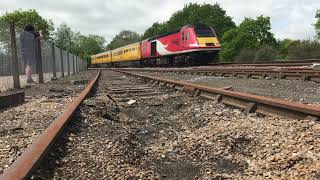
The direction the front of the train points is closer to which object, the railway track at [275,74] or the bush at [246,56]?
the railway track

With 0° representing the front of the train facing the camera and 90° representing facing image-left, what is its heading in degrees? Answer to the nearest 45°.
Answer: approximately 315°

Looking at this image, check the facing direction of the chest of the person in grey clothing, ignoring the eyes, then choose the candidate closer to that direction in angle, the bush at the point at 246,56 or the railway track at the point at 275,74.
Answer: the bush

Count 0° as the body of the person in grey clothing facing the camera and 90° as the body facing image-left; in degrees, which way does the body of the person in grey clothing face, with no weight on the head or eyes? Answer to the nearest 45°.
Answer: approximately 225°

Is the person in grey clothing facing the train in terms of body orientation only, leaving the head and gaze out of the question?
yes

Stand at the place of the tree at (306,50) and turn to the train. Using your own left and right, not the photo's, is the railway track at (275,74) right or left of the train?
left

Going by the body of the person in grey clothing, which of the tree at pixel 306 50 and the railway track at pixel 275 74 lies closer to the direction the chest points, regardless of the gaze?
the tree

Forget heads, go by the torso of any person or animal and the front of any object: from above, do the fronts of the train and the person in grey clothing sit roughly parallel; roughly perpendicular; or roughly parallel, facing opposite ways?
roughly perpendicular

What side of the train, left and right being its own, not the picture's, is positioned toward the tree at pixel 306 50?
left
